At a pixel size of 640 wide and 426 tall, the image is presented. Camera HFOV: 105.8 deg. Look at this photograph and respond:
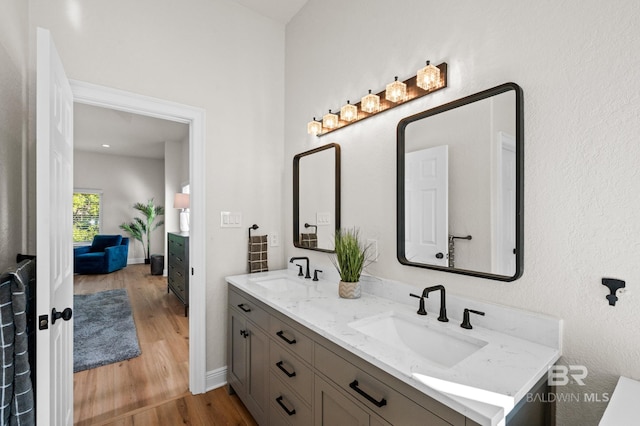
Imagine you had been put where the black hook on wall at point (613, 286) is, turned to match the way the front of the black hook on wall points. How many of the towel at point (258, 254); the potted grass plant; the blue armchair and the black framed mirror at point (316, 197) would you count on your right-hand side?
4

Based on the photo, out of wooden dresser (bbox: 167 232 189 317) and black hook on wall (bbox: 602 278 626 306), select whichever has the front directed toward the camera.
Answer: the black hook on wall

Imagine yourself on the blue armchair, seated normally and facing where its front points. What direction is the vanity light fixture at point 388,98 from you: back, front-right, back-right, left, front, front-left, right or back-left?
front-left

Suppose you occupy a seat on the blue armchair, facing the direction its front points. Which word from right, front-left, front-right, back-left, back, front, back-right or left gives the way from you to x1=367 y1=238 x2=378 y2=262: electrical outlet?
front-left

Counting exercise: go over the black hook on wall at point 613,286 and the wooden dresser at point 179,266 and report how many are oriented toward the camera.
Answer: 1

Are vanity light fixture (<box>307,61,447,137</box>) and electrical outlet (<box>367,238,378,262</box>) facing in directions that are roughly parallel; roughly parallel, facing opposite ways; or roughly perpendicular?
roughly parallel

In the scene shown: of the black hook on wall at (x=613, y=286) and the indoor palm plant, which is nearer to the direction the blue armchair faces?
the black hook on wall

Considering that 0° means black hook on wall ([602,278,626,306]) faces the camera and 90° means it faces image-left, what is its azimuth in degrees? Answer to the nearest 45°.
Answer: approximately 0°

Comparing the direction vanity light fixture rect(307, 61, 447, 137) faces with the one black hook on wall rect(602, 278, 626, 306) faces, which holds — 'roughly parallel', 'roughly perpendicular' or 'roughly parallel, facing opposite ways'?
roughly parallel

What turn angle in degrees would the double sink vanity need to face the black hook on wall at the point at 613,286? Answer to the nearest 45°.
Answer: approximately 135° to its left

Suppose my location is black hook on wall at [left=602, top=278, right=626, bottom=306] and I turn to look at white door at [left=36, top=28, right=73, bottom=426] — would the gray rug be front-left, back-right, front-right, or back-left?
front-right

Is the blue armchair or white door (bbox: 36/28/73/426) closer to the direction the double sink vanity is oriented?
the white door

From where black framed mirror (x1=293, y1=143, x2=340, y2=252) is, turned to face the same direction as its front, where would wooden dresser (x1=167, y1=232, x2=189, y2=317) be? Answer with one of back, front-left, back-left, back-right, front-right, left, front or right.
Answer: right

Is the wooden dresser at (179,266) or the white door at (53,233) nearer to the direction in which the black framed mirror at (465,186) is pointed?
the white door

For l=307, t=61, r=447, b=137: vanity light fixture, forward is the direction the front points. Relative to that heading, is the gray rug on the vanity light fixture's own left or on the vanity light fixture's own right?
on the vanity light fixture's own right
